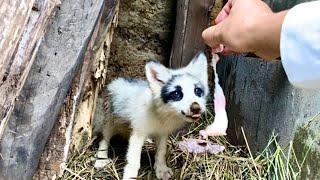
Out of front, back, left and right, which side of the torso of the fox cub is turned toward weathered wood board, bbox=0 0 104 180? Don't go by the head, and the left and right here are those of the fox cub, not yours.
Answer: right

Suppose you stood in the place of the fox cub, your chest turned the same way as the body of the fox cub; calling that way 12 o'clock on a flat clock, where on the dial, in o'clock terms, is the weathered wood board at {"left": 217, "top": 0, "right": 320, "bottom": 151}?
The weathered wood board is roughly at 10 o'clock from the fox cub.

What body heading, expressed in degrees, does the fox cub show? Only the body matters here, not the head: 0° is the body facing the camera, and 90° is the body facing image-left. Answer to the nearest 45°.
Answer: approximately 315°
